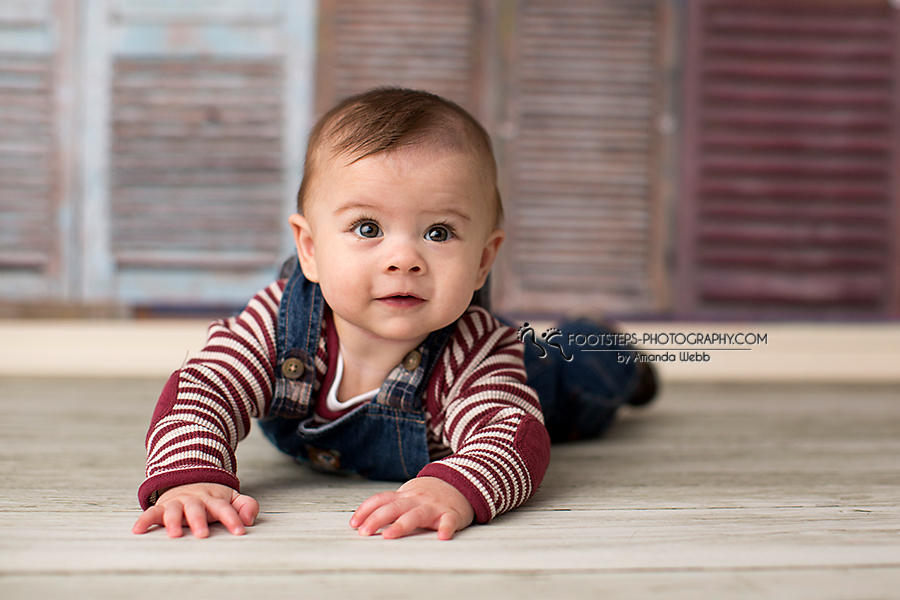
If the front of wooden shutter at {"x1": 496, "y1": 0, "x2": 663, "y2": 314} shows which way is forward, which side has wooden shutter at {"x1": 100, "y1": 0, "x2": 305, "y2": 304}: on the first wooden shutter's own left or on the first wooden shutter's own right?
on the first wooden shutter's own right

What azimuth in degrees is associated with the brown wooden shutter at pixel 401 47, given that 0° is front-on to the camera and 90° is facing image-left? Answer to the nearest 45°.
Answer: approximately 0°

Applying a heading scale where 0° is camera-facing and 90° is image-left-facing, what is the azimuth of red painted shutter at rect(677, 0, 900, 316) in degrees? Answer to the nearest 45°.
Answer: approximately 0°

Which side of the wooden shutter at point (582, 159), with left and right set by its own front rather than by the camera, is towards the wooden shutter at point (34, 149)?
right

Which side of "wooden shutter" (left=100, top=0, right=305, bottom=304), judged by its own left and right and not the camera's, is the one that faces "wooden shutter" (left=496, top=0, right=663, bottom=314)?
left
